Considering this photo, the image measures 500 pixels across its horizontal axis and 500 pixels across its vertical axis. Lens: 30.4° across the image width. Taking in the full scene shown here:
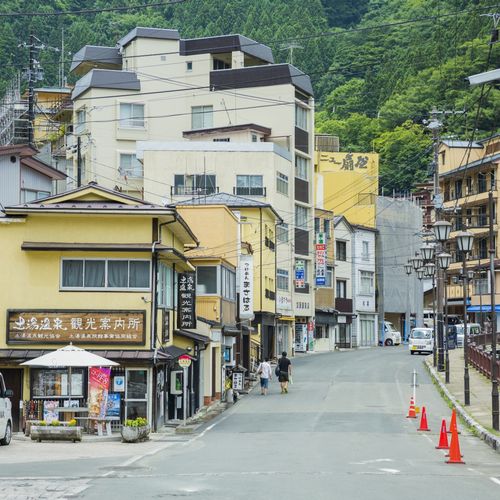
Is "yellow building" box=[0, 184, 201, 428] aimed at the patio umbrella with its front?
yes

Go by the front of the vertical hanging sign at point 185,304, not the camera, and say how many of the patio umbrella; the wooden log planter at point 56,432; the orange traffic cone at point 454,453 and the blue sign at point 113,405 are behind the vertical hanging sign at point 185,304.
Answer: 0

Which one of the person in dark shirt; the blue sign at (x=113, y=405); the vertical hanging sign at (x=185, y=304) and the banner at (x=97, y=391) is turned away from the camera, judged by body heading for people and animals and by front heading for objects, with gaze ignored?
the person in dark shirt

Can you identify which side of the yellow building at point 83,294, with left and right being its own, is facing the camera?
front

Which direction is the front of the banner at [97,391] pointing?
toward the camera

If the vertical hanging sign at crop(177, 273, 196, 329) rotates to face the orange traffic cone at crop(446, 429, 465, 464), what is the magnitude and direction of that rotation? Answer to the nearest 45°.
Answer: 0° — it already faces it

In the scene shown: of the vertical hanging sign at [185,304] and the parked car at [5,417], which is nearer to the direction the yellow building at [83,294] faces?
the parked car

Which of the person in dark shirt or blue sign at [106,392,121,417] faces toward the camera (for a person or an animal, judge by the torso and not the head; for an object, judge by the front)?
the blue sign

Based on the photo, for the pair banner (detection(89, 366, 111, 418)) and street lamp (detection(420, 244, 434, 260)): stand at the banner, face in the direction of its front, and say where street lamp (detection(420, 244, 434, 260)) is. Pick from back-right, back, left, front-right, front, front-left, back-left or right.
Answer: back-left

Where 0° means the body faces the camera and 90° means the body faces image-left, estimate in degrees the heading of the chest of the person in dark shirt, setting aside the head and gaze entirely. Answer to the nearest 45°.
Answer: approximately 180°

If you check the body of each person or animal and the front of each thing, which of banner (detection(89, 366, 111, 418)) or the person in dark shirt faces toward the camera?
the banner

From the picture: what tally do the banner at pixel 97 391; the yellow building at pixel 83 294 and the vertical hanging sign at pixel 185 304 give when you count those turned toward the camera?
3

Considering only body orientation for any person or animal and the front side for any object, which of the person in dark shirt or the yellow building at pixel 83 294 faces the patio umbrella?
the yellow building

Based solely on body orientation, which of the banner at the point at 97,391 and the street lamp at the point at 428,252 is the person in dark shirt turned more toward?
the street lamp

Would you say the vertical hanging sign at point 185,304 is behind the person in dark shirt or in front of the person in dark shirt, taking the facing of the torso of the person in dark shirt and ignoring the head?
behind
